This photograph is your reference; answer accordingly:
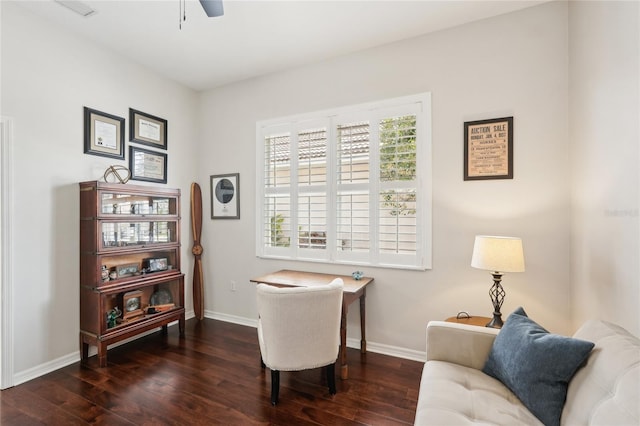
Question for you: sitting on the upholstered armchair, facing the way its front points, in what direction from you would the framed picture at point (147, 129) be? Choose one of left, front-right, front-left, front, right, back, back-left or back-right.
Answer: front-left

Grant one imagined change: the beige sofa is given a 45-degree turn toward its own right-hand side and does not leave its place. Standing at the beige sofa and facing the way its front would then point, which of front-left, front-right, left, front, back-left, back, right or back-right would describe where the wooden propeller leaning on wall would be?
front-left

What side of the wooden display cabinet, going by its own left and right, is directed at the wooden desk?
front

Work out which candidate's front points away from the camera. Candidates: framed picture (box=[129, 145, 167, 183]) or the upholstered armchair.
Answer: the upholstered armchair

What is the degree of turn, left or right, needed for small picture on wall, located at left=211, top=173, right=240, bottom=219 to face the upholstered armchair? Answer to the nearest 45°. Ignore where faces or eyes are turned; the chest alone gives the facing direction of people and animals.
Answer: approximately 45° to its left

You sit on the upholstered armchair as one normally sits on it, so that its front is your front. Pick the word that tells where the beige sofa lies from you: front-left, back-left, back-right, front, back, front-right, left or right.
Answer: back-right

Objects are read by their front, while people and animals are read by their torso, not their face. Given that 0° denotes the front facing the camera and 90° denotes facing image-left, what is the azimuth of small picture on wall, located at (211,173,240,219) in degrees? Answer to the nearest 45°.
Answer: approximately 45°

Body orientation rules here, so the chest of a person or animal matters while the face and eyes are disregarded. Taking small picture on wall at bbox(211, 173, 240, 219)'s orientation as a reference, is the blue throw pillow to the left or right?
on its left

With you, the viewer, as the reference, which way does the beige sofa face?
facing to the left of the viewer

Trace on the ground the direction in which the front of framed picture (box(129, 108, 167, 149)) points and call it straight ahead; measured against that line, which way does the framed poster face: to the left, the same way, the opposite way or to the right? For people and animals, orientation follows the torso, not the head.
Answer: to the right

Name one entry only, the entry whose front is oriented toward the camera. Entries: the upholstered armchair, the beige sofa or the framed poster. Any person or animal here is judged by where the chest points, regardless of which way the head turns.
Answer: the framed poster

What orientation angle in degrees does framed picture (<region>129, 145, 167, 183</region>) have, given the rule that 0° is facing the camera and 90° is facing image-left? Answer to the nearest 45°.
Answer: approximately 315°

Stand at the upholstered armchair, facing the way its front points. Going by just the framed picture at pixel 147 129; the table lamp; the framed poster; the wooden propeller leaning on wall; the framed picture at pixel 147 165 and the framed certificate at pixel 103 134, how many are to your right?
2

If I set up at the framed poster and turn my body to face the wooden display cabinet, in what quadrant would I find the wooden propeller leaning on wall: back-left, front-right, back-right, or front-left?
front-right

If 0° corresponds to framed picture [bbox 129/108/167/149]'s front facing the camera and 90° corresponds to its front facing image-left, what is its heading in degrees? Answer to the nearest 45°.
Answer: approximately 315°

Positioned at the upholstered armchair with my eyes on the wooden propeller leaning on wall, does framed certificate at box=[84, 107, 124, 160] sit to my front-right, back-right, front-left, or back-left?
front-left

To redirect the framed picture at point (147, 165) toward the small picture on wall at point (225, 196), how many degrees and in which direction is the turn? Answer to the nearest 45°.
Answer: approximately 45° to its left

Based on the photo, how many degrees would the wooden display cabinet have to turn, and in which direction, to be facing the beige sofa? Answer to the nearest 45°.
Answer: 0° — it already faces it
